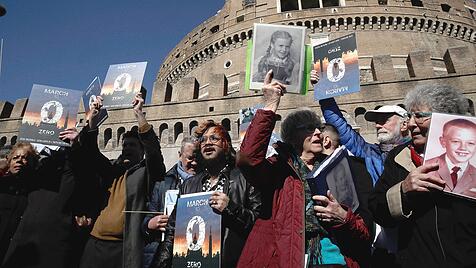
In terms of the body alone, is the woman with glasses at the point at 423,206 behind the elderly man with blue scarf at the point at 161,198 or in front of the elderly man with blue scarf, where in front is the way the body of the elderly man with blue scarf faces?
in front

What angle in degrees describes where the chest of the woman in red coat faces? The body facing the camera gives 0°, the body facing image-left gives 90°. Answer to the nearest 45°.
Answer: approximately 315°

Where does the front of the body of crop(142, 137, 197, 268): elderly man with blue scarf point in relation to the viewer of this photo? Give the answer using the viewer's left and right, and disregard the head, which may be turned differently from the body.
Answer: facing the viewer and to the right of the viewer

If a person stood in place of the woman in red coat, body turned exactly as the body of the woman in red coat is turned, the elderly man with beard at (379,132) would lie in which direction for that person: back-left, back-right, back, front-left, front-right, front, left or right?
left

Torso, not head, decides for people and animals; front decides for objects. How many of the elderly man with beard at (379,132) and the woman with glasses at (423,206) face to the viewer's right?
0

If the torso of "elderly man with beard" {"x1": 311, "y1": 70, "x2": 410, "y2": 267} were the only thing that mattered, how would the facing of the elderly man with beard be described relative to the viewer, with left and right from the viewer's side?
facing the viewer and to the left of the viewer

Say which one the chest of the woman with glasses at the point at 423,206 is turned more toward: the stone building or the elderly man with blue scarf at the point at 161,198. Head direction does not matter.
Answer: the elderly man with blue scarf

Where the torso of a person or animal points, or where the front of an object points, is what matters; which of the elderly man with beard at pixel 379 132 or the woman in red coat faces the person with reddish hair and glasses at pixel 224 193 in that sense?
the elderly man with beard at pixel 379 132

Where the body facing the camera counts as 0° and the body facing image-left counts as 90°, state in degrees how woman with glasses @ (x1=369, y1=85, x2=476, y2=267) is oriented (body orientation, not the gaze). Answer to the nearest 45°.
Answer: approximately 45°
